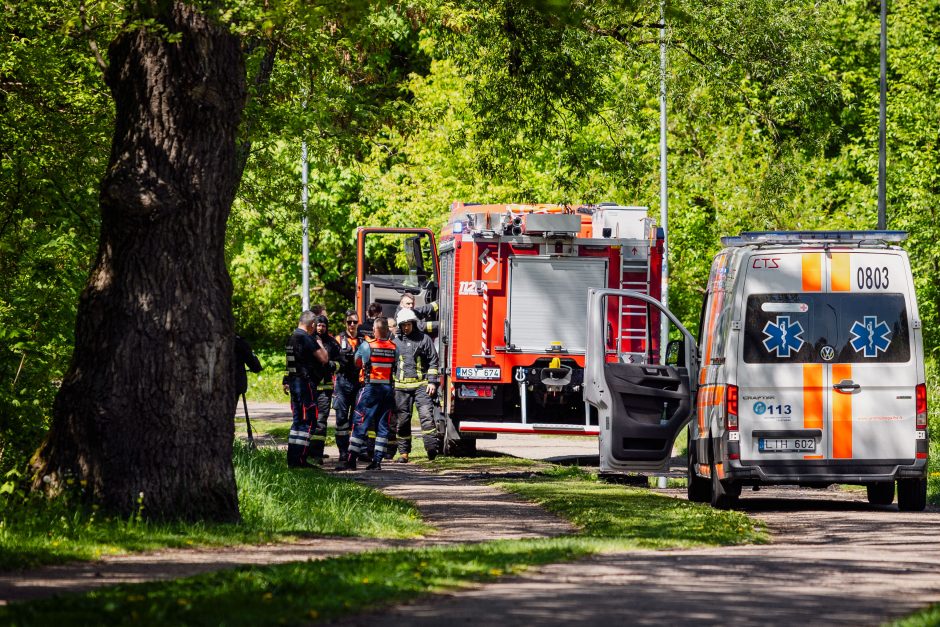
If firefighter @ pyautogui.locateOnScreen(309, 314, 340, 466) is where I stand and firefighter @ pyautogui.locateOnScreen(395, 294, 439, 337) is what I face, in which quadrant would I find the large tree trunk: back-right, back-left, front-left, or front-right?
back-right

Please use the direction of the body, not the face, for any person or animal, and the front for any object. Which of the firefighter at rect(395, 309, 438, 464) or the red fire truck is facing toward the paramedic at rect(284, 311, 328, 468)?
the firefighter at rect(395, 309, 438, 464)

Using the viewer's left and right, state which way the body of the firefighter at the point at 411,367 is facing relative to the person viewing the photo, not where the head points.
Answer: facing the viewer and to the left of the viewer

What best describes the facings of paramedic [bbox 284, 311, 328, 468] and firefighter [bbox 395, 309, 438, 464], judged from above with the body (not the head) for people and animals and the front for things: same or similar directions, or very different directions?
very different directions

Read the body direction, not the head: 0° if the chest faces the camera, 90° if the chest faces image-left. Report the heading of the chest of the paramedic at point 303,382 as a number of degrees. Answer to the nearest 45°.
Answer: approximately 225°

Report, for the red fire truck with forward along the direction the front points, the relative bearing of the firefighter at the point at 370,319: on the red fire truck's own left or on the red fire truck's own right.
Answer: on the red fire truck's own left

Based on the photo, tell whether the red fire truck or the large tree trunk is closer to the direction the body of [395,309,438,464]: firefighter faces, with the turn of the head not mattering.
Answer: the large tree trunk

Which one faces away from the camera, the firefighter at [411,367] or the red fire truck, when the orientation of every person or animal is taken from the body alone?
the red fire truck

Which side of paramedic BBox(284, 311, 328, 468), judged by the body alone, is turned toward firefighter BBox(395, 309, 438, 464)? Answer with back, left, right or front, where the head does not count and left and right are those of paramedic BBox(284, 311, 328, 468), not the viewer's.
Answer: front

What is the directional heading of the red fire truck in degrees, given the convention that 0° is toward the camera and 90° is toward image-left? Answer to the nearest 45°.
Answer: approximately 180°

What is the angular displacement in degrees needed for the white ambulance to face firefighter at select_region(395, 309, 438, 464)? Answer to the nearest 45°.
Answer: approximately 45° to its left

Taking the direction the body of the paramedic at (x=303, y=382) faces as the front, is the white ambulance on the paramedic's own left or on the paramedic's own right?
on the paramedic's own right

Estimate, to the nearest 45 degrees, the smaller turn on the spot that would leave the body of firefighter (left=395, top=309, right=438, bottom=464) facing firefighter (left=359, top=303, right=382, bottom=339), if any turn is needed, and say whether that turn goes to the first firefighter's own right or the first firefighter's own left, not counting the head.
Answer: approximately 90° to the first firefighter's own right

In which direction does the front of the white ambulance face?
away from the camera

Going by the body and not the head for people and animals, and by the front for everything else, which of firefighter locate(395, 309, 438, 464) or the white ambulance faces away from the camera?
the white ambulance

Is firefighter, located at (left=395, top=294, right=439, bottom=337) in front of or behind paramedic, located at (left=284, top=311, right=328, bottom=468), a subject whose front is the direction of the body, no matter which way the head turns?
in front

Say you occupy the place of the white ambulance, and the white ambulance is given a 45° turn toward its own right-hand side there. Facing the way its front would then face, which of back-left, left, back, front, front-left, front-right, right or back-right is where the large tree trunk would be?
back

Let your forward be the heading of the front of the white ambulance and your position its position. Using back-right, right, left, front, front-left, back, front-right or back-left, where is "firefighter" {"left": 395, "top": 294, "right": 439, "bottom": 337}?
front-left
